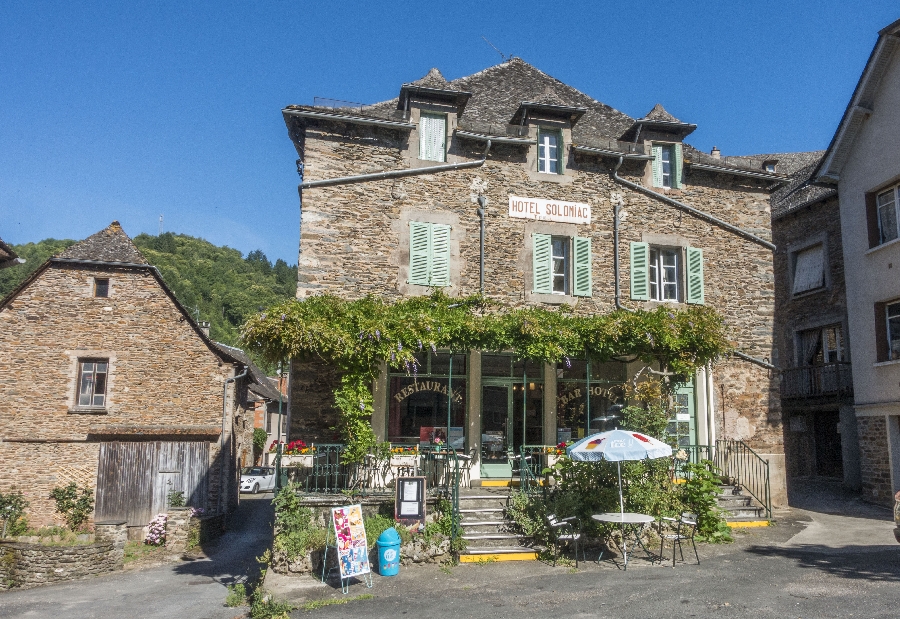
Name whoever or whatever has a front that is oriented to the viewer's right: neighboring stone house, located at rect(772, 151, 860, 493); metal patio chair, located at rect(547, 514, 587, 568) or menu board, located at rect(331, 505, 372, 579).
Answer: the metal patio chair

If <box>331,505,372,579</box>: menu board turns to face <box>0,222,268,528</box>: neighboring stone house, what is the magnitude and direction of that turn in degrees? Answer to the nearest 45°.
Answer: approximately 135° to its right

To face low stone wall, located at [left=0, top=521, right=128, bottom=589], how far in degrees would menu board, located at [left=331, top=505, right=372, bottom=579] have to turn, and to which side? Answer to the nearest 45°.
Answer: approximately 135° to its right

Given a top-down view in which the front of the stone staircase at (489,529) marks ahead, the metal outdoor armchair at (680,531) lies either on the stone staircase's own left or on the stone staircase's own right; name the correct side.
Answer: on the stone staircase's own left

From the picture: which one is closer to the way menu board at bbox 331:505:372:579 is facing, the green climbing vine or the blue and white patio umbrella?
the blue and white patio umbrella

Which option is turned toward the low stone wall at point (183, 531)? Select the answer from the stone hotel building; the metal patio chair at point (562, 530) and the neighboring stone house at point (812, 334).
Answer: the neighboring stone house

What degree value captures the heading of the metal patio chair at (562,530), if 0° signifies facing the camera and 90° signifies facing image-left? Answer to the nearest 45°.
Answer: approximately 270°

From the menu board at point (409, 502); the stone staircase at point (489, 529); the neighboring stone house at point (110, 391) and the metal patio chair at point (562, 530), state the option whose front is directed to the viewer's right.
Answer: the metal patio chair

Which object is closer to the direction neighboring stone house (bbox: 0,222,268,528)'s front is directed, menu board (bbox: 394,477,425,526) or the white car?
the menu board
